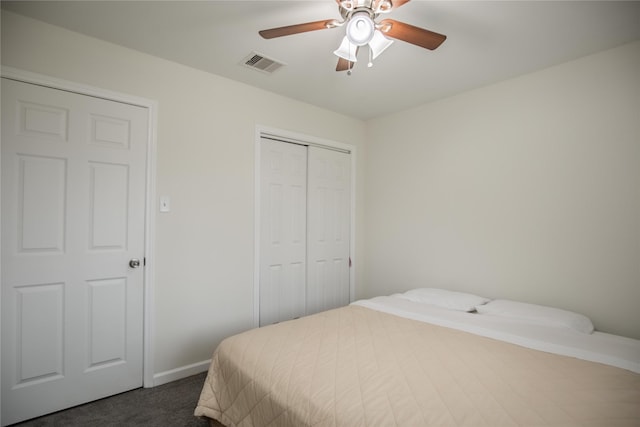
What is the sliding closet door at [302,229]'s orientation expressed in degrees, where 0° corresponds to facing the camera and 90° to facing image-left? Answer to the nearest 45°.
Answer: approximately 315°

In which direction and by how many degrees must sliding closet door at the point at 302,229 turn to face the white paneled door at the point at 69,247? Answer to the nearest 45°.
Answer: approximately 90° to its right

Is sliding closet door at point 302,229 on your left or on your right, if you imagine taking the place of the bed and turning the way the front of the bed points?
on your right

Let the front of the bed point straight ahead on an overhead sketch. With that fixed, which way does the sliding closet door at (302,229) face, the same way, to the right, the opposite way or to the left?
to the left

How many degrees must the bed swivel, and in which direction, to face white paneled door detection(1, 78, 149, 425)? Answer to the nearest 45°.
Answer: approximately 45° to its right

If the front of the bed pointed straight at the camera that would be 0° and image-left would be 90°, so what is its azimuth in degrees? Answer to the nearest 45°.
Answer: approximately 45°

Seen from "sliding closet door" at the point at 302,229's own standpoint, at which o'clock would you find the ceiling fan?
The ceiling fan is roughly at 1 o'clock from the sliding closet door.
